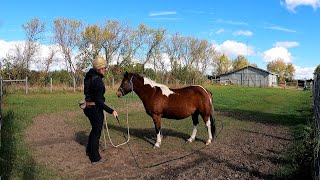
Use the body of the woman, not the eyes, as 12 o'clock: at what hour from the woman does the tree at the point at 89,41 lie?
The tree is roughly at 9 o'clock from the woman.

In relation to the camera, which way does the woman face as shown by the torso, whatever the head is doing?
to the viewer's right

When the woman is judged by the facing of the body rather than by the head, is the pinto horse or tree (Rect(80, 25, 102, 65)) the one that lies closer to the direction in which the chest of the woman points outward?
the pinto horse

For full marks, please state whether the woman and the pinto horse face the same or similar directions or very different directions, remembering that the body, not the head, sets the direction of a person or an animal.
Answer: very different directions

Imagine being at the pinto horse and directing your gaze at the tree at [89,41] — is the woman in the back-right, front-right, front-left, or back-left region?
back-left

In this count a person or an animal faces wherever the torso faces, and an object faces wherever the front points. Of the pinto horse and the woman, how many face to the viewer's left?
1

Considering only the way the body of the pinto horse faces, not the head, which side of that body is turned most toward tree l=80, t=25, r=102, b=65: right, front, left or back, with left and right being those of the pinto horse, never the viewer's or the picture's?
right

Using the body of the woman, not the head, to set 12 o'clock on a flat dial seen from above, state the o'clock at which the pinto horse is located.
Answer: The pinto horse is roughly at 11 o'clock from the woman.

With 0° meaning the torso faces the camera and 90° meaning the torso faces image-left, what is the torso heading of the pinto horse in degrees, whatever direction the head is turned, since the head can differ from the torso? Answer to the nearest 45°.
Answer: approximately 90°
